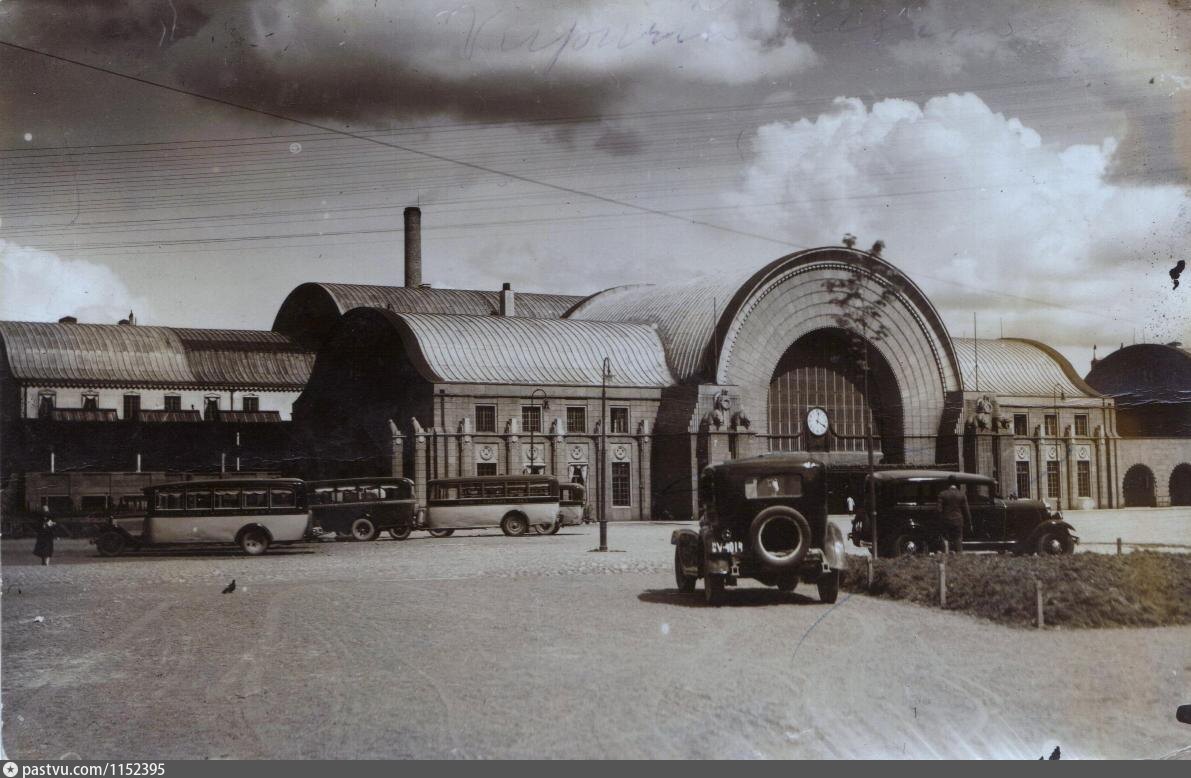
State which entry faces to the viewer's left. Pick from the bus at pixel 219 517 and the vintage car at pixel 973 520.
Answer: the bus

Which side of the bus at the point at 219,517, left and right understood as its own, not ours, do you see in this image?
left

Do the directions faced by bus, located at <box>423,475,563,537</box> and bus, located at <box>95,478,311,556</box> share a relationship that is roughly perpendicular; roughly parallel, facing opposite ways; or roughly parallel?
roughly parallel

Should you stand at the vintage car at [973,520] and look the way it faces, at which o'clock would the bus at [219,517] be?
The bus is roughly at 6 o'clock from the vintage car.

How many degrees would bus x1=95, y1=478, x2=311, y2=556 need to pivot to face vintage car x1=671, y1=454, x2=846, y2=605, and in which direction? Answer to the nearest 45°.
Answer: approximately 135° to its left

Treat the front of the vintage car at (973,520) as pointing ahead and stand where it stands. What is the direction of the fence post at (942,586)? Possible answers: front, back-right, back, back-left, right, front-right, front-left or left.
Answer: right

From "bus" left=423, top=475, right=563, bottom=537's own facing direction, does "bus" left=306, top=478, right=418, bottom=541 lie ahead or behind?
ahead

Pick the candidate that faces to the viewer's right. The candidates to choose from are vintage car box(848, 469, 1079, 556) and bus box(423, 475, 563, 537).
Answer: the vintage car

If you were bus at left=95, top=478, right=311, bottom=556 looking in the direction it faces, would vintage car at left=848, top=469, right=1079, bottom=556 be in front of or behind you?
behind

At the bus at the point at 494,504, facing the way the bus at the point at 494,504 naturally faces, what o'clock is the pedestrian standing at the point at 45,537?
The pedestrian standing is roughly at 10 o'clock from the bus.

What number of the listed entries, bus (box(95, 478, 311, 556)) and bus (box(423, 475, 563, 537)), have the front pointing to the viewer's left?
2

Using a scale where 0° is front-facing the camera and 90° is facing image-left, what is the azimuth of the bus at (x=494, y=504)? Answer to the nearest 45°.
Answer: approximately 90°

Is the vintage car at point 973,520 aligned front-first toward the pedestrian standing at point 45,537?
no

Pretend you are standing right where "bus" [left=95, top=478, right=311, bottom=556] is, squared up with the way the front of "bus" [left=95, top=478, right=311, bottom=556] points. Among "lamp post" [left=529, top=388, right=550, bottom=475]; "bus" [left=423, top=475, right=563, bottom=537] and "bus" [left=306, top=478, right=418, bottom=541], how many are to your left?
0

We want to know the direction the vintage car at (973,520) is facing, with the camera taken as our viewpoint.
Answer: facing to the right of the viewer
